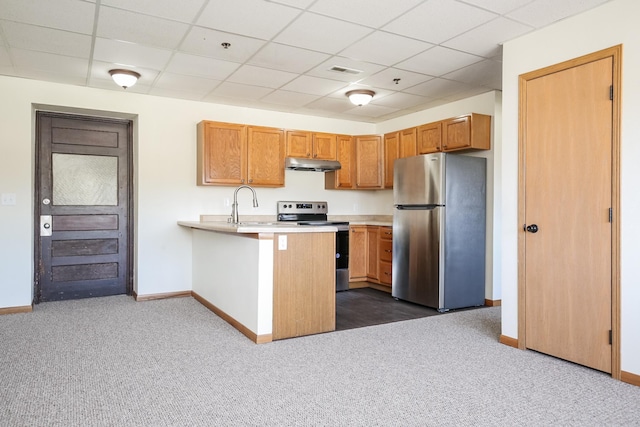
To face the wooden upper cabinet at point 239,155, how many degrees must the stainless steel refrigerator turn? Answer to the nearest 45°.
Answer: approximately 45° to its right

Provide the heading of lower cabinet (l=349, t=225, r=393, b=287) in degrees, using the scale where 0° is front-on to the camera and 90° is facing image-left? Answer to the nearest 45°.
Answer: approximately 45°

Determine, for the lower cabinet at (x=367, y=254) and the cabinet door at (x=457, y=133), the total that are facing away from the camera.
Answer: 0

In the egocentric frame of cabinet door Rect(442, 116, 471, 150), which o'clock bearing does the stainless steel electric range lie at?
The stainless steel electric range is roughly at 2 o'clock from the cabinet door.

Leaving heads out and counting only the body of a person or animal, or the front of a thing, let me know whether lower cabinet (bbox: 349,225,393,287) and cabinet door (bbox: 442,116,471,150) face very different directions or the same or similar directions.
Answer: same or similar directions

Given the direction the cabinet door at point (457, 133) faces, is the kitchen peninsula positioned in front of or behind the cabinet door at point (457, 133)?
in front

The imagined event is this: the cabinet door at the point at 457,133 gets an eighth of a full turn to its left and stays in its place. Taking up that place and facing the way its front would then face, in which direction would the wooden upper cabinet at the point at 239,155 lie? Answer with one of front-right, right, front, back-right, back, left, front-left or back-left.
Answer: right

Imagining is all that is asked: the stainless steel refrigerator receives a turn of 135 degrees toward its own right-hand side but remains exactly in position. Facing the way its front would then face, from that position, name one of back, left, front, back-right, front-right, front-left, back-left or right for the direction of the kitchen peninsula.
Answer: back-left

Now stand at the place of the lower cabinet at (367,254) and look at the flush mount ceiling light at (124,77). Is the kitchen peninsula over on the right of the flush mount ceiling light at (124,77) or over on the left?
left

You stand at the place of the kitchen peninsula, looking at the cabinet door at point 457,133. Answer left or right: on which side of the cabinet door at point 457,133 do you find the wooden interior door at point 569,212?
right

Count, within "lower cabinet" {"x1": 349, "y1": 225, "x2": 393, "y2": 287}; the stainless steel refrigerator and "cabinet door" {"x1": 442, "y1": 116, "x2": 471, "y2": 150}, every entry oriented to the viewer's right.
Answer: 0
